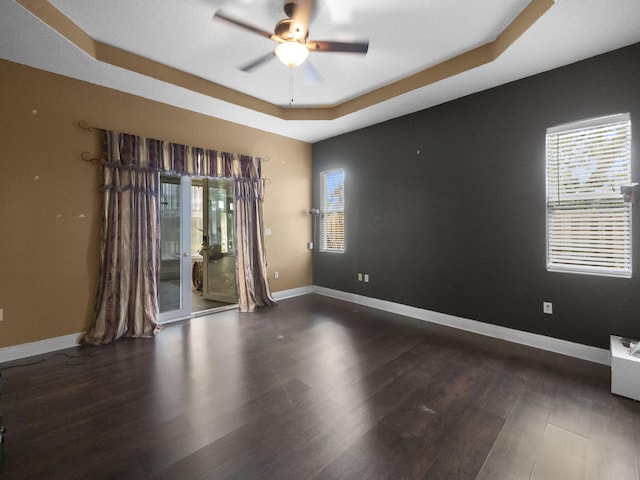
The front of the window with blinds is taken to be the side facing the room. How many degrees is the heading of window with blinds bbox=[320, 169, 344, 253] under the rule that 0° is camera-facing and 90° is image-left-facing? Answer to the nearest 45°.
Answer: approximately 45°

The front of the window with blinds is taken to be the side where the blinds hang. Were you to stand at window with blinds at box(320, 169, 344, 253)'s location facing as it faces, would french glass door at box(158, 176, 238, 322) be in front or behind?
in front

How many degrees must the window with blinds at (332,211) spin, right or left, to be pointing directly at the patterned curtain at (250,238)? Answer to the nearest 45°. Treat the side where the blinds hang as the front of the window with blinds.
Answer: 0° — it already faces it

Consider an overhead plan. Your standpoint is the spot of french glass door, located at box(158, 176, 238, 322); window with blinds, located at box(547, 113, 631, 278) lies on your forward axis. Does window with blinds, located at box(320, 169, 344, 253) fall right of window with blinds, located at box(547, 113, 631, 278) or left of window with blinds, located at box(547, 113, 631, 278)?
left

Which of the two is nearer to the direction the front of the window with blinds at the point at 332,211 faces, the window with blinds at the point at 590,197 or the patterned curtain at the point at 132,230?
the patterned curtain

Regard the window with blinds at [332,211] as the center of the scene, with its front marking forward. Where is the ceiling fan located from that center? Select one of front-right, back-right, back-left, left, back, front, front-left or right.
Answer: front-left

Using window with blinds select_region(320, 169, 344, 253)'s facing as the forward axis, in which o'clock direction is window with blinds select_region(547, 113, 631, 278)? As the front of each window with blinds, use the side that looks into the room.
window with blinds select_region(547, 113, 631, 278) is roughly at 9 o'clock from window with blinds select_region(320, 169, 344, 253).

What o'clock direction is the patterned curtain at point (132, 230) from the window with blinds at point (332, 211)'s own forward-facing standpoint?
The patterned curtain is roughly at 12 o'clock from the window with blinds.
